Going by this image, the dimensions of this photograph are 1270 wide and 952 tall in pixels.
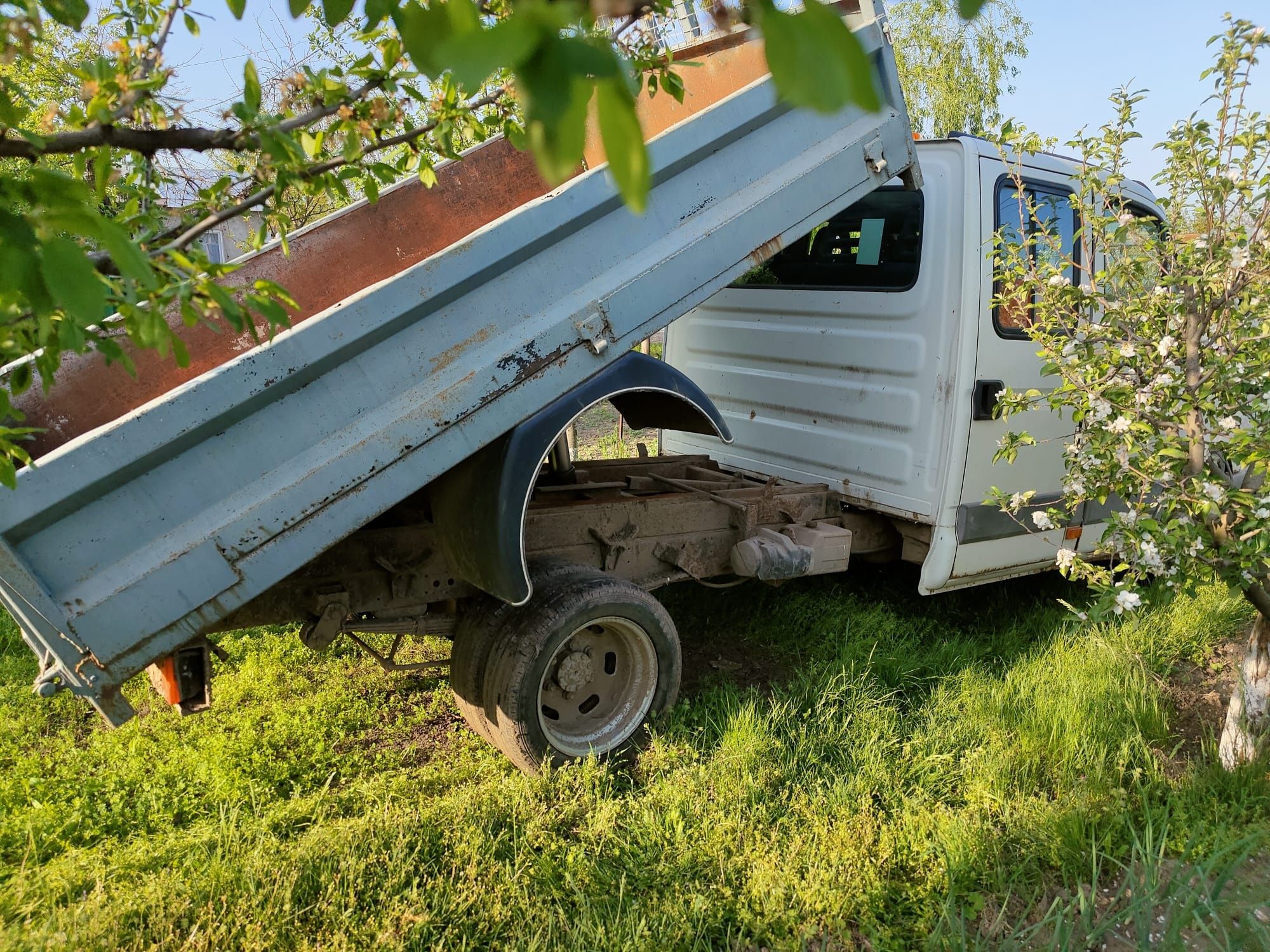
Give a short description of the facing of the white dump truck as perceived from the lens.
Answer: facing away from the viewer and to the right of the viewer
